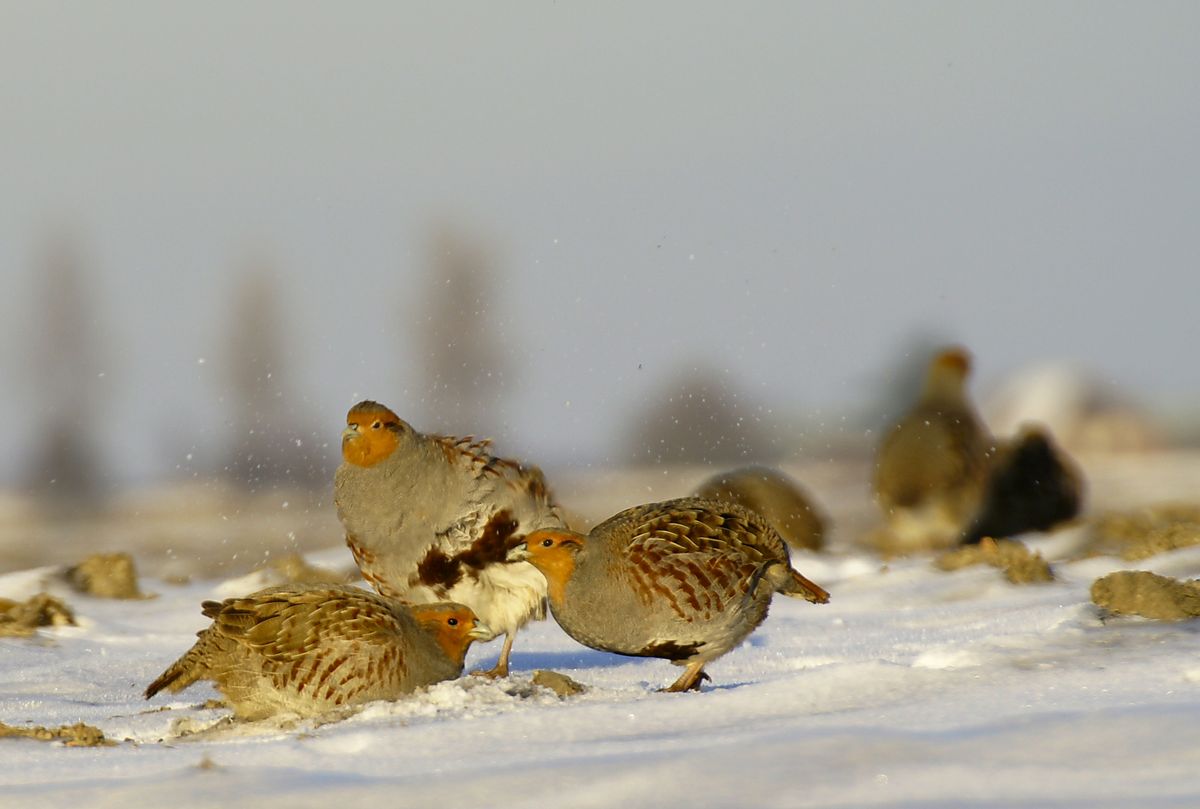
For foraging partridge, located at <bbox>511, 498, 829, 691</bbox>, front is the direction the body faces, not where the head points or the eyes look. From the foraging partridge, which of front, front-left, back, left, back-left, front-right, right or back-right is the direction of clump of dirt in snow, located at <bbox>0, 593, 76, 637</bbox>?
front-right

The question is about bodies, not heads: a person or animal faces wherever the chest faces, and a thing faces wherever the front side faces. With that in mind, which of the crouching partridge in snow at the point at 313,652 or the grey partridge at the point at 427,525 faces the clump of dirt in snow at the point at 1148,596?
the crouching partridge in snow

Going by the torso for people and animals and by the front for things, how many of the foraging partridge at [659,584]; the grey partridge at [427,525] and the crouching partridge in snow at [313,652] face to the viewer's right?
1

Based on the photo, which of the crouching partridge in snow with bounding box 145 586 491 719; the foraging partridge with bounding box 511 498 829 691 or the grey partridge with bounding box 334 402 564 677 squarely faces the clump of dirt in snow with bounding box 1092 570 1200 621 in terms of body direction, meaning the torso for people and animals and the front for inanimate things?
the crouching partridge in snow

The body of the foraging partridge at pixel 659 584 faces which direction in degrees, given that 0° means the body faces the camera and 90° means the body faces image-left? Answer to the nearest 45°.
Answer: approximately 90°

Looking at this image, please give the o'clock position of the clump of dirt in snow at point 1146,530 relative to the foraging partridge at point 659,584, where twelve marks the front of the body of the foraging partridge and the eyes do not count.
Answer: The clump of dirt in snow is roughly at 4 o'clock from the foraging partridge.

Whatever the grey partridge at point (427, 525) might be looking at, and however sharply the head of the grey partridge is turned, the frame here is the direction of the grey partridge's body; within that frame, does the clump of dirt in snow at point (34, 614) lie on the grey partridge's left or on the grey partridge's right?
on the grey partridge's right

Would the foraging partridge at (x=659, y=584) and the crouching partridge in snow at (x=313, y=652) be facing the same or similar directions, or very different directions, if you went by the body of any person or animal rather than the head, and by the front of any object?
very different directions

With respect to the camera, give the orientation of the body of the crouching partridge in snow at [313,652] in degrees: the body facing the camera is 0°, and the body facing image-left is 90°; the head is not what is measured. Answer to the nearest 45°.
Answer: approximately 270°

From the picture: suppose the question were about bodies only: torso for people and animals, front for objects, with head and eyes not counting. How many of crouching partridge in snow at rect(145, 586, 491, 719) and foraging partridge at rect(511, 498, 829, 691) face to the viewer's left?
1
